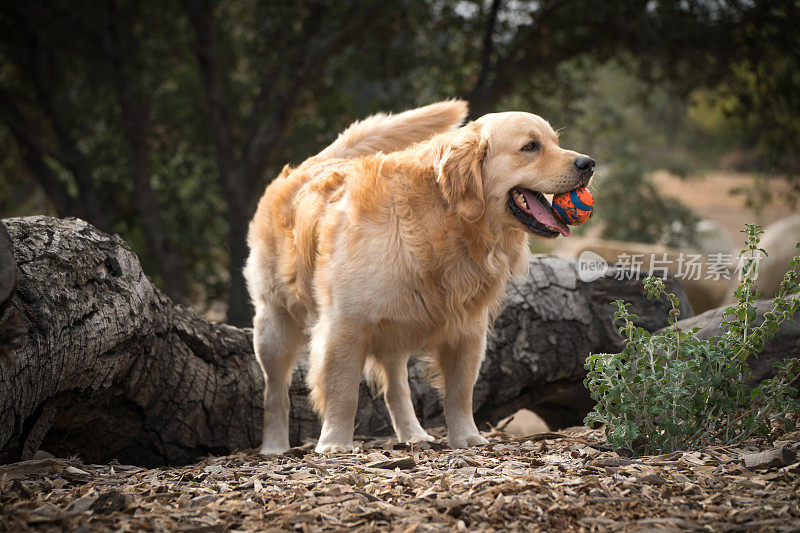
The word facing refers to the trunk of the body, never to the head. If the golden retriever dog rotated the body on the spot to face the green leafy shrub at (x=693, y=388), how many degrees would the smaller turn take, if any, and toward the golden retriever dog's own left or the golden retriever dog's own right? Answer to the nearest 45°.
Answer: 0° — it already faces it

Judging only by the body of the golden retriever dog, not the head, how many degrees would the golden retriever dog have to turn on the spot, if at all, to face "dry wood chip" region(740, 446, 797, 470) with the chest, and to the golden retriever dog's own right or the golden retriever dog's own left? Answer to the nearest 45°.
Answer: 0° — it already faces it

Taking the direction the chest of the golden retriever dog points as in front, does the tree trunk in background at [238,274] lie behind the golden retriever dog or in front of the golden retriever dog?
behind

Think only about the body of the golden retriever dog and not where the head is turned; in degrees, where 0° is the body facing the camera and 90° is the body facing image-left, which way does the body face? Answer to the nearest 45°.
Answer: approximately 315°

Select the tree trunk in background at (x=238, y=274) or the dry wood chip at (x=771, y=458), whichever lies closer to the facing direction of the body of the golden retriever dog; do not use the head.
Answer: the dry wood chip

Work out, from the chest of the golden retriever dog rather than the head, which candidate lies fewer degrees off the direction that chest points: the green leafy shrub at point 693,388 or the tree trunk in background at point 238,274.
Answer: the green leafy shrub
